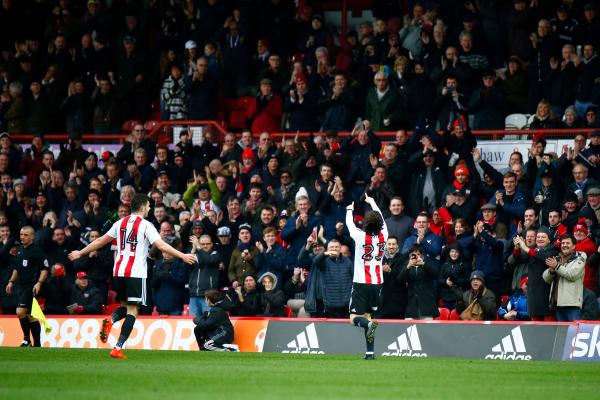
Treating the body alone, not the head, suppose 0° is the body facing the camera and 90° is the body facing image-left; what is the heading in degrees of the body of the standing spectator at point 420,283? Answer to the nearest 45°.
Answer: approximately 0°

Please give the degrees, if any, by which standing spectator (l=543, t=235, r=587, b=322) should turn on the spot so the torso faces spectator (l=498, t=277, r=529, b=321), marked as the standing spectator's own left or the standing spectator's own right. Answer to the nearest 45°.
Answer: approximately 90° to the standing spectator's own right

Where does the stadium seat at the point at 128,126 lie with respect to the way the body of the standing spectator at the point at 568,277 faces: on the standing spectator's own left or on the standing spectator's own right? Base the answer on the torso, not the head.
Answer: on the standing spectator's own right

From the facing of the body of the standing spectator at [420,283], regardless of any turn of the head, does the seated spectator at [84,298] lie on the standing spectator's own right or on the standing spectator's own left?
on the standing spectator's own right

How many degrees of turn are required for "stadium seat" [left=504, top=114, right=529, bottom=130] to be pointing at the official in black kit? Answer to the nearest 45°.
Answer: approximately 90° to its right

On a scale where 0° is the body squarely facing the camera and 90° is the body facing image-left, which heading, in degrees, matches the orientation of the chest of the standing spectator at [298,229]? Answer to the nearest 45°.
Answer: approximately 0°

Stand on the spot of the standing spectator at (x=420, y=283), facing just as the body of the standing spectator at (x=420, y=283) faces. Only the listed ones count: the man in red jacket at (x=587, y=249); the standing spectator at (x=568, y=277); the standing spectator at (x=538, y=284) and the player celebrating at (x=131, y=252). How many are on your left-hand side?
3

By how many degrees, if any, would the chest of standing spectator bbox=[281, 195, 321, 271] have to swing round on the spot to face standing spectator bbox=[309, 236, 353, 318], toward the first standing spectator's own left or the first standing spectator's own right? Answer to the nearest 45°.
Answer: approximately 45° to the first standing spectator's own left

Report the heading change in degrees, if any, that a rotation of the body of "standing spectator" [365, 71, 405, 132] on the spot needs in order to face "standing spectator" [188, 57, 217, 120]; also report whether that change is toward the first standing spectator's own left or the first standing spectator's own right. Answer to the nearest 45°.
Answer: approximately 135° to the first standing spectator's own right
